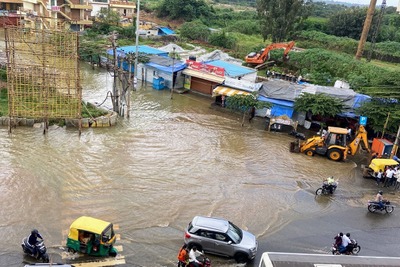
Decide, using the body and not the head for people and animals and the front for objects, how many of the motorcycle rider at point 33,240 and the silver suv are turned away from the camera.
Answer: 0

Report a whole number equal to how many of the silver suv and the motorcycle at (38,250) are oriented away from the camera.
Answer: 0
